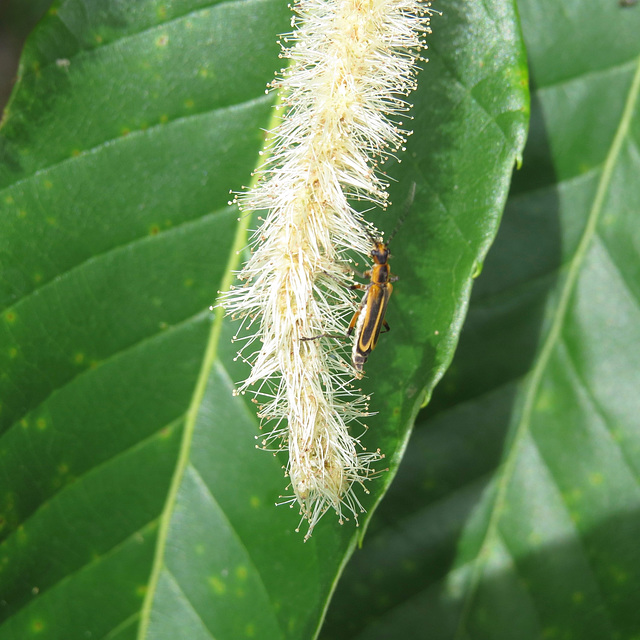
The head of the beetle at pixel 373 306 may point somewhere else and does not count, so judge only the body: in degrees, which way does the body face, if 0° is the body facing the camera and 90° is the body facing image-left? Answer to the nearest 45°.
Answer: approximately 180°
